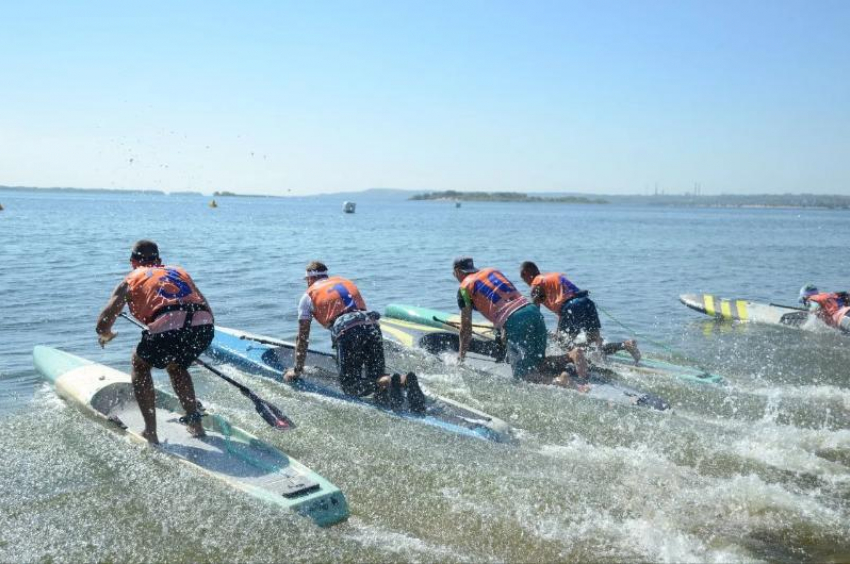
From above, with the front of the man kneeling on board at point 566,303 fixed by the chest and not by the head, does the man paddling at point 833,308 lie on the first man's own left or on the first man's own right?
on the first man's own right

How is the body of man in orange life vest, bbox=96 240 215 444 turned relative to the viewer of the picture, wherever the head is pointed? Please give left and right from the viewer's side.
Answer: facing away from the viewer and to the left of the viewer

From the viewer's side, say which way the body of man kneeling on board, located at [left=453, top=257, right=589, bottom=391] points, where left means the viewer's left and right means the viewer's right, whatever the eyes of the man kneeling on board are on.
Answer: facing away from the viewer and to the left of the viewer

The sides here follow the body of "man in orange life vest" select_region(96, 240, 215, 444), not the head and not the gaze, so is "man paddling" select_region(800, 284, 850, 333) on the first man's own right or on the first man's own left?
on the first man's own right

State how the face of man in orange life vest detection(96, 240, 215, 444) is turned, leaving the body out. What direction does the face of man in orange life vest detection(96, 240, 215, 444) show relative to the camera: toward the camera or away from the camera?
away from the camera

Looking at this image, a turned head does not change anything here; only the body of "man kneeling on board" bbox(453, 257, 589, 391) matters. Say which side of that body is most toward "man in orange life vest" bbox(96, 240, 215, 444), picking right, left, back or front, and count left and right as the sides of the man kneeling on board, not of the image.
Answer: left

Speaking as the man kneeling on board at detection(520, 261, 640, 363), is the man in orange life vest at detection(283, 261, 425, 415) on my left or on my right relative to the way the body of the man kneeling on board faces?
on my left
